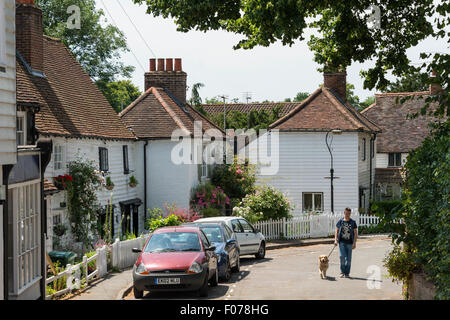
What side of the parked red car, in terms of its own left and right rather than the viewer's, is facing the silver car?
back

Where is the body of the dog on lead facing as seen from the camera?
toward the camera

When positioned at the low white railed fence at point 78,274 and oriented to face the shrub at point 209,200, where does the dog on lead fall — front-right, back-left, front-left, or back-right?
front-right

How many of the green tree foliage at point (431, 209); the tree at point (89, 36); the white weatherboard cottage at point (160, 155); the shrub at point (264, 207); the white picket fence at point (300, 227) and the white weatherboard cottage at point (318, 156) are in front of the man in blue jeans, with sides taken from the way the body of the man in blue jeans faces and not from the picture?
1

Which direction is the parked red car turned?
toward the camera

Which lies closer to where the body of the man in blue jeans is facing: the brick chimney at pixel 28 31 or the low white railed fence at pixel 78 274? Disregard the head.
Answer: the low white railed fence

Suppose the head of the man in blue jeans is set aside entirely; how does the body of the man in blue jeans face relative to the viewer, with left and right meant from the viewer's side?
facing the viewer

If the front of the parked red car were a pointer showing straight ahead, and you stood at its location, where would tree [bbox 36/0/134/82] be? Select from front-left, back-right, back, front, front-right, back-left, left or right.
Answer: back

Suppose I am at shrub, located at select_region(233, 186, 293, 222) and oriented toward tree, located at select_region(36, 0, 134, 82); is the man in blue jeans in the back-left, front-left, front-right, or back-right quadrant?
back-left

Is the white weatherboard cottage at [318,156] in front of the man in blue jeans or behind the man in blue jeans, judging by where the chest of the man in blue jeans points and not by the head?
behind

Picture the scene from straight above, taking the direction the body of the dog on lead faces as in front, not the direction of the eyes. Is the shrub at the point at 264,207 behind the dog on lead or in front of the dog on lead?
behind
